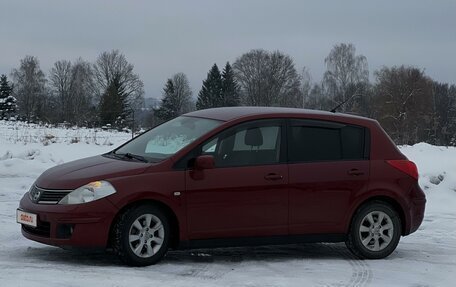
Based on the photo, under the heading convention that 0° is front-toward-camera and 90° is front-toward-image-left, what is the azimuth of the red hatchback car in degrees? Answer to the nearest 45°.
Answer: approximately 45°
